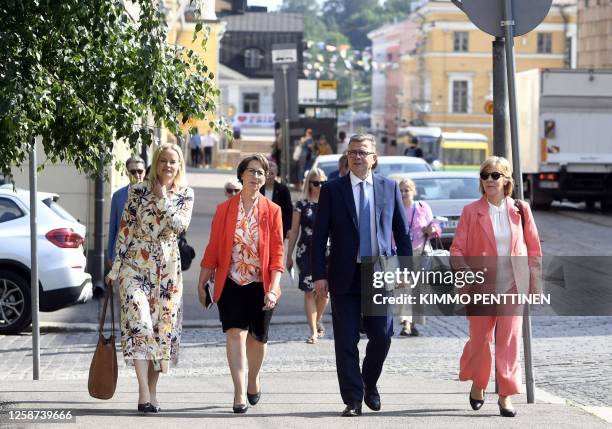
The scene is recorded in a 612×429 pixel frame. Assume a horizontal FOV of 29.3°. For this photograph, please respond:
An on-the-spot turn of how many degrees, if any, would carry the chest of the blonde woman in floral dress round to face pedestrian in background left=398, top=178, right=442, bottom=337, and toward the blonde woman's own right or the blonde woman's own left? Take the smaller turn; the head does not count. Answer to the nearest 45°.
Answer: approximately 135° to the blonde woman's own left

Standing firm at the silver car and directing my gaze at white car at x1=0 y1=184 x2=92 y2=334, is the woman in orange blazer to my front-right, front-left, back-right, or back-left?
front-left

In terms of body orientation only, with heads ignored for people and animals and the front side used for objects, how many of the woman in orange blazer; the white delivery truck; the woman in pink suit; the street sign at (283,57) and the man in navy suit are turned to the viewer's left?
0

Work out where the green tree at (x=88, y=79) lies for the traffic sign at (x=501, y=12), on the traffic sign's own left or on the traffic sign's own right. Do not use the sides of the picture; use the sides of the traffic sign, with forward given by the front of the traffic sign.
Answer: on the traffic sign's own left

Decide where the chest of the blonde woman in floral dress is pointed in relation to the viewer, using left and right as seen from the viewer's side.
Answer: facing the viewer

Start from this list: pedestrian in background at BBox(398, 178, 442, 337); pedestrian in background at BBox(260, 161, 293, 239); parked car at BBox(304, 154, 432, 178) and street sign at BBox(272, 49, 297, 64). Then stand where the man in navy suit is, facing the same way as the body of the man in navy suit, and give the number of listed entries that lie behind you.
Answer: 4

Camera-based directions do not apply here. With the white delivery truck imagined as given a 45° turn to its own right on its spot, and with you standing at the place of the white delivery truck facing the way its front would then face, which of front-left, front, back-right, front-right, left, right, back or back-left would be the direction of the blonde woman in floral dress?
back-right

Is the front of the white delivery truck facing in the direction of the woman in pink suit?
no

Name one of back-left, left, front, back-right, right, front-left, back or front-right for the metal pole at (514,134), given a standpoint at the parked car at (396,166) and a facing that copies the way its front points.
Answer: front

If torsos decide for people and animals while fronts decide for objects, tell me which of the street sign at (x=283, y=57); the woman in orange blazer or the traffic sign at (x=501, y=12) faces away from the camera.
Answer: the traffic sign

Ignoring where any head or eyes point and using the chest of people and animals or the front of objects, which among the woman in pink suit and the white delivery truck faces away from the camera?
the white delivery truck

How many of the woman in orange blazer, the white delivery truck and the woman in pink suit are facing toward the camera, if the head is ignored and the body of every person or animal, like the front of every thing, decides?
2

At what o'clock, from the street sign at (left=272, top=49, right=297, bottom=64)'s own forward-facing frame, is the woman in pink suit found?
The woman in pink suit is roughly at 12 o'clock from the street sign.

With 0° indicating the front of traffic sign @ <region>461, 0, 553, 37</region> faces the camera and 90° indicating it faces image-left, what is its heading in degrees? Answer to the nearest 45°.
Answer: approximately 180°

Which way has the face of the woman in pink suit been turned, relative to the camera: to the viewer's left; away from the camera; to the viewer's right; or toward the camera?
toward the camera

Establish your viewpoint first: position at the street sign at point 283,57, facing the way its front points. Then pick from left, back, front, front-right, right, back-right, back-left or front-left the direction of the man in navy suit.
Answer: front
